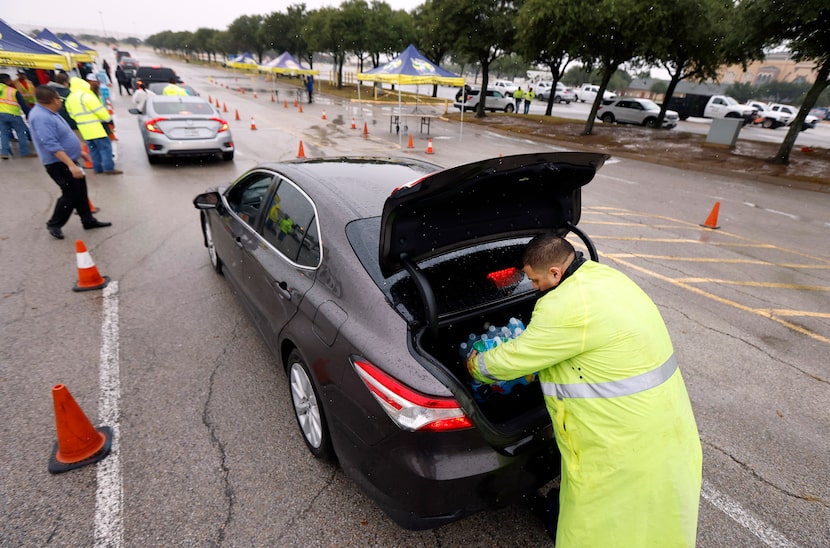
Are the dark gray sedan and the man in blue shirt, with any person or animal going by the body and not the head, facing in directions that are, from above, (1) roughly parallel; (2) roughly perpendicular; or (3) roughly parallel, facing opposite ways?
roughly perpendicular

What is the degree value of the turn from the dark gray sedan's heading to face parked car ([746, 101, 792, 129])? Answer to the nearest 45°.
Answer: approximately 90° to its right

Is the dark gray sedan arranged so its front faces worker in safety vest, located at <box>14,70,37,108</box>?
yes

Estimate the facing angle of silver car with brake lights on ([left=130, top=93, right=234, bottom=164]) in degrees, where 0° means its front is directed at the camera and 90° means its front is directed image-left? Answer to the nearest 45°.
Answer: approximately 180°

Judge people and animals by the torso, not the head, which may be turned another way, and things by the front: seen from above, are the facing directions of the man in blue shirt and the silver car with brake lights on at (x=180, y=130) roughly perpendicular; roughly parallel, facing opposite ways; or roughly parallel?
roughly perpendicular

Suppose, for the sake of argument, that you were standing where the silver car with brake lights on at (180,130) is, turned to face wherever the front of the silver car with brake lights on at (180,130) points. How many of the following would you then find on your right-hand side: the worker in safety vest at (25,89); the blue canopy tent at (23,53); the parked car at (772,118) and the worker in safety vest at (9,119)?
1

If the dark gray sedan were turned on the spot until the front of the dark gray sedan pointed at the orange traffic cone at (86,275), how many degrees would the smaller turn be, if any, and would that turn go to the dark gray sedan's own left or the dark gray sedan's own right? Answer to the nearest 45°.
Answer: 0° — it already faces it

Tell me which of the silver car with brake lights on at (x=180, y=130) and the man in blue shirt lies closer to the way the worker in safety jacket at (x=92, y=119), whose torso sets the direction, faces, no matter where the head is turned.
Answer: the silver car with brake lights on

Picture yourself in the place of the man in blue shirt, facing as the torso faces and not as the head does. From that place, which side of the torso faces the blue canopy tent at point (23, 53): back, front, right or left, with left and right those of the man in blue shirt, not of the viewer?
left

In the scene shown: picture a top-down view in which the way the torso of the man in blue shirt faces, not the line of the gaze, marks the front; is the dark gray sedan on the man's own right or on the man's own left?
on the man's own right

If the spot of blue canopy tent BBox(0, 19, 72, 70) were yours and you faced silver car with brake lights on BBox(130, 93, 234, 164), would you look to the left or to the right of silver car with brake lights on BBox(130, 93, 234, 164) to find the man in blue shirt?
right

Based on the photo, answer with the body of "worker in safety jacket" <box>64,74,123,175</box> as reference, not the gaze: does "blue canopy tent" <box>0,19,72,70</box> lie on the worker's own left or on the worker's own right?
on the worker's own left

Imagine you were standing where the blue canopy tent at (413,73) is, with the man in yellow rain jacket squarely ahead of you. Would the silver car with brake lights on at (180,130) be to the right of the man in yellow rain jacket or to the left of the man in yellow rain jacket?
right
